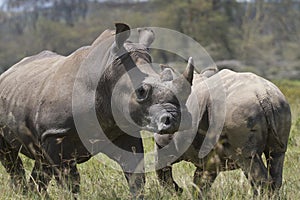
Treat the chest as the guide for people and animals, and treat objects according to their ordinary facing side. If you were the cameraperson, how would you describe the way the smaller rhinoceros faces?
facing away from the viewer and to the left of the viewer

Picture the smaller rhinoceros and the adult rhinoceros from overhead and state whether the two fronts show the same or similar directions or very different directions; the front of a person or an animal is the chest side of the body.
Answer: very different directions

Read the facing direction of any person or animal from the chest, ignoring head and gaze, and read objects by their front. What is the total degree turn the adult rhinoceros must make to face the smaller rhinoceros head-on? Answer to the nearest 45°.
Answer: approximately 45° to its left

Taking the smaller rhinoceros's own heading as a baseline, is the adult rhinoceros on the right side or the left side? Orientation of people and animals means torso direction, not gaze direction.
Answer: on its left
